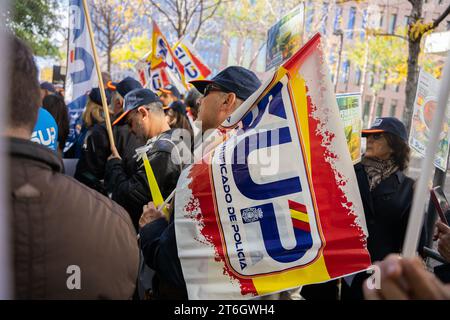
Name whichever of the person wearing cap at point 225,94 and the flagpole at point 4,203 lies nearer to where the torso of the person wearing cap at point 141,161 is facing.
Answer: the flagpole

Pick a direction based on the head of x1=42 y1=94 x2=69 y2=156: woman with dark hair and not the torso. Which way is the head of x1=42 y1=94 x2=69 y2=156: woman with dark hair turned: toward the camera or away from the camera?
away from the camera

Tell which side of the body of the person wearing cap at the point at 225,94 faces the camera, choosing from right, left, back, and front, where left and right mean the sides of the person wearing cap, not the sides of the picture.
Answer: left

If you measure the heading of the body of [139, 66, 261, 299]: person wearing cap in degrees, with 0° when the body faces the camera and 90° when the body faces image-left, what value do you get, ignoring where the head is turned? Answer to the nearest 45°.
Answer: approximately 90°

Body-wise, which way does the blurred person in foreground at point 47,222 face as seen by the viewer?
away from the camera

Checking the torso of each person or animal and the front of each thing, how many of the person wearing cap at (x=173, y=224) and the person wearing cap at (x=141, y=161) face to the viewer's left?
2

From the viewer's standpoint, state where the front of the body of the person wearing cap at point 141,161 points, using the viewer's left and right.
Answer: facing to the left of the viewer

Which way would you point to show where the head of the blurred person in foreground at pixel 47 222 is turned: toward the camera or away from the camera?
away from the camera

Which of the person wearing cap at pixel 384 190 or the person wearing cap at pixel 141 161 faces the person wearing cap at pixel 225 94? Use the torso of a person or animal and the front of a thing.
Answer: the person wearing cap at pixel 384 190

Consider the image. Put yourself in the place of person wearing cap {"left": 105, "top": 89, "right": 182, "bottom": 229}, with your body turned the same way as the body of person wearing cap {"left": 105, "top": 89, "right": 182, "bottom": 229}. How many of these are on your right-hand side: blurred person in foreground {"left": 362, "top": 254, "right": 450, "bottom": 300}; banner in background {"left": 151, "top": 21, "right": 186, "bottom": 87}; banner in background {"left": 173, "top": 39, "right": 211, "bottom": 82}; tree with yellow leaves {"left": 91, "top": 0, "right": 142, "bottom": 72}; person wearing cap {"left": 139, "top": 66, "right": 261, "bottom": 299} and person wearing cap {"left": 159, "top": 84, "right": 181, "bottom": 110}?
4

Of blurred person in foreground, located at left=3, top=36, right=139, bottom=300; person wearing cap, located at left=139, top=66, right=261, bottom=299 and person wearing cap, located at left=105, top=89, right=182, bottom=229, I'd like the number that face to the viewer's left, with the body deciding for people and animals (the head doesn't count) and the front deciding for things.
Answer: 2

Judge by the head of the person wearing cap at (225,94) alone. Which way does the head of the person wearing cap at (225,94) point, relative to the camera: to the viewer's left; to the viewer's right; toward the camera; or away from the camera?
to the viewer's left

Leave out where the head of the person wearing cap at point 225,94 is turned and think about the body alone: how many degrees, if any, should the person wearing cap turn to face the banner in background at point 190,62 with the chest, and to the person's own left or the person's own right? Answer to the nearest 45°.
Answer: approximately 90° to the person's own right
